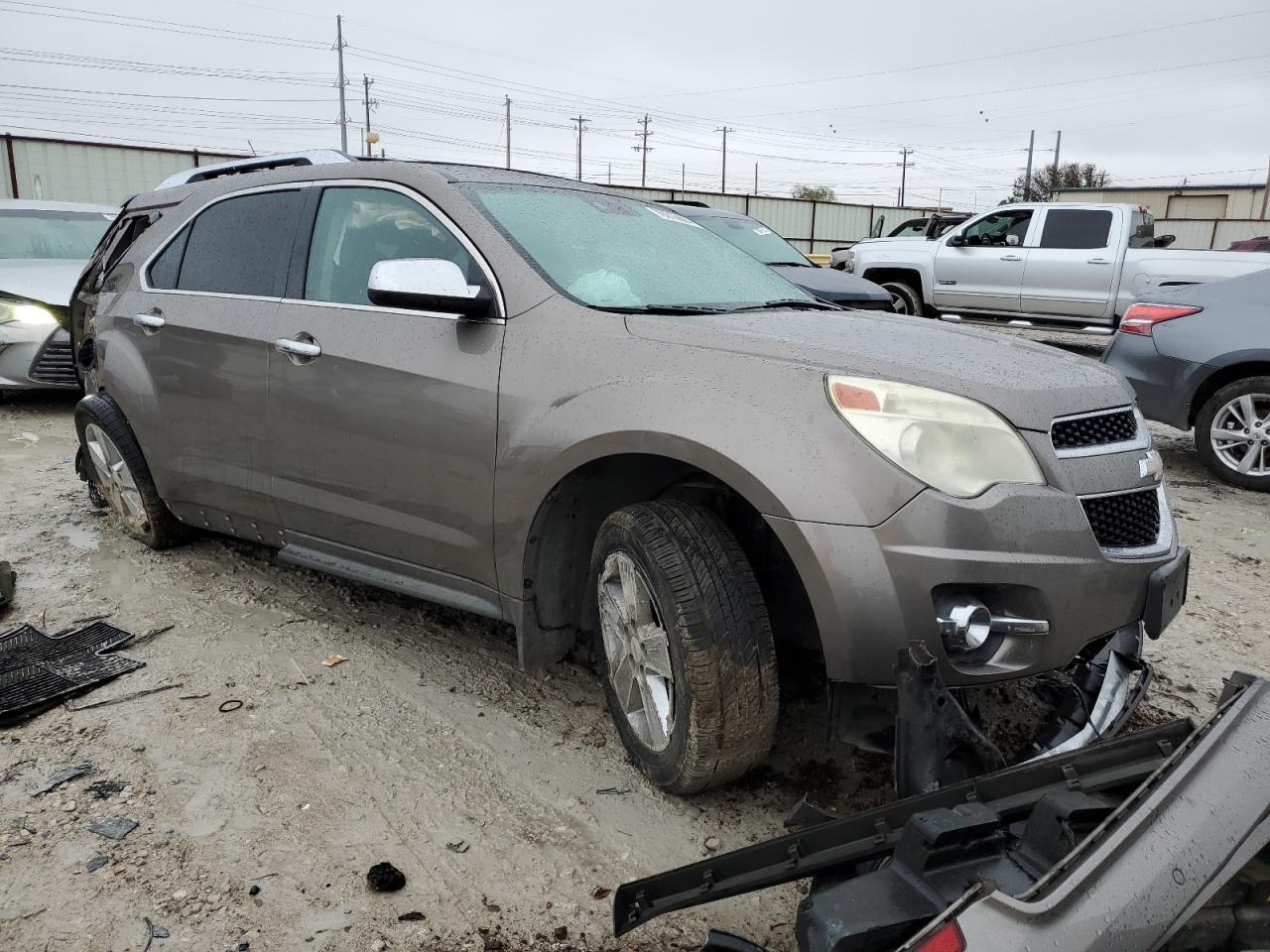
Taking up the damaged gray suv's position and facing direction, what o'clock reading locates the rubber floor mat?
The rubber floor mat is roughly at 5 o'clock from the damaged gray suv.

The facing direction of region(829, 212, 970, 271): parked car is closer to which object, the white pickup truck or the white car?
the white car

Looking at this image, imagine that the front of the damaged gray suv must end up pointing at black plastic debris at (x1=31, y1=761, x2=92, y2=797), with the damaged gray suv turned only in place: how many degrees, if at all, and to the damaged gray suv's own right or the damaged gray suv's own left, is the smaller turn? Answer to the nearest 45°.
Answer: approximately 135° to the damaged gray suv's own right

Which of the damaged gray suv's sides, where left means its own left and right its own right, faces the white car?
back

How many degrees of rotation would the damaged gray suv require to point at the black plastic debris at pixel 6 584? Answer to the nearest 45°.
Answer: approximately 180°

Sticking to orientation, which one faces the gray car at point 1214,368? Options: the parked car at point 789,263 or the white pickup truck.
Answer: the parked car

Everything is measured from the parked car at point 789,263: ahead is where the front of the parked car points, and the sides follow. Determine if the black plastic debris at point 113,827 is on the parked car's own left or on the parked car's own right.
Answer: on the parked car's own right

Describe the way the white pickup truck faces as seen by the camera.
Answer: facing to the left of the viewer

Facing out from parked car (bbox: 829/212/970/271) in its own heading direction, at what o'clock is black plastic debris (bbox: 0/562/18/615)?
The black plastic debris is roughly at 11 o'clock from the parked car.

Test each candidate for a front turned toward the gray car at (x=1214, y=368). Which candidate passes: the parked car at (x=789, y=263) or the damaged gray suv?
the parked car

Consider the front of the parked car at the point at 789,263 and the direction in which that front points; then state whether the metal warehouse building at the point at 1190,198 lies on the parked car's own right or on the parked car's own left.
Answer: on the parked car's own left

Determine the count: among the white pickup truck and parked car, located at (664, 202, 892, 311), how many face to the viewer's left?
1

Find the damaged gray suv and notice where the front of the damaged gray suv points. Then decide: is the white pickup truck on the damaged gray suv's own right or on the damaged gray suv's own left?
on the damaged gray suv's own left
